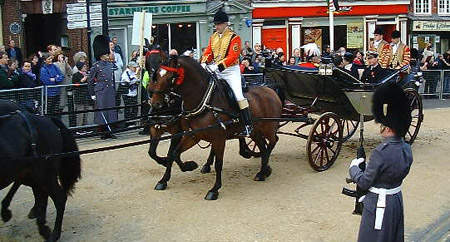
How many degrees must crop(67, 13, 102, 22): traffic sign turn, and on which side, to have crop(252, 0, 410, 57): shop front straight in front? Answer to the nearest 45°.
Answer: approximately 135° to its left

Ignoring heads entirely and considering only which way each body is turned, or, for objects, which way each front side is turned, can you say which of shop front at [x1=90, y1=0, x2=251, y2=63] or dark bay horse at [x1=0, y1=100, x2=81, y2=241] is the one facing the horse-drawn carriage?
the shop front

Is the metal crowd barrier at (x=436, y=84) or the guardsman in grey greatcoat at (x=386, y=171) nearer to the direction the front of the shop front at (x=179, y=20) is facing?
the guardsman in grey greatcoat

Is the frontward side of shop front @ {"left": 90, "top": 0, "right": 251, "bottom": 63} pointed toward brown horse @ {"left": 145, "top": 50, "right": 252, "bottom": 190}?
yes

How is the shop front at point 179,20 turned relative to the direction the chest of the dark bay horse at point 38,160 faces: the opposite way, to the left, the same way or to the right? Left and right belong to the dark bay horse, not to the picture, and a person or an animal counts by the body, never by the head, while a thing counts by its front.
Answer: to the left

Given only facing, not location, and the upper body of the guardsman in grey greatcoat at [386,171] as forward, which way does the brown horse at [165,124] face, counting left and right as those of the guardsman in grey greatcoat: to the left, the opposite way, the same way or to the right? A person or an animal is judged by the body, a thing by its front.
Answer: to the left

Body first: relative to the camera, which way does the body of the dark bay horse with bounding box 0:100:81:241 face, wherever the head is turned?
to the viewer's left

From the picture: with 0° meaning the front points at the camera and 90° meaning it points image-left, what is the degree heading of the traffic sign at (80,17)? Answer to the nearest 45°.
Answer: approximately 0°

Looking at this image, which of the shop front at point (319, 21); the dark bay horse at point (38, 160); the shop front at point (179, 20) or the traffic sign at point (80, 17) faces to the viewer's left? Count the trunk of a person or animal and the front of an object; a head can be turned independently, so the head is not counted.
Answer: the dark bay horse
